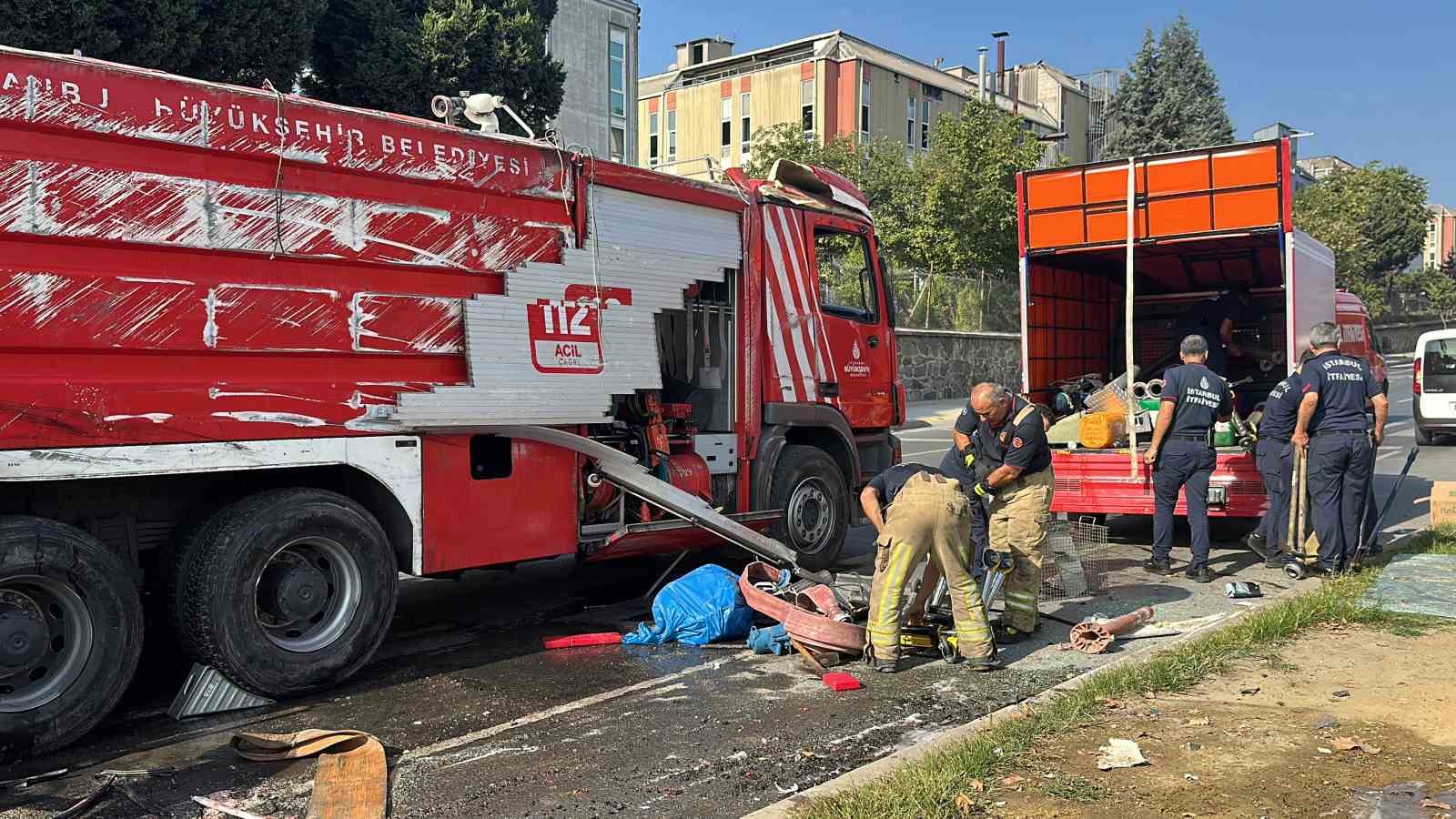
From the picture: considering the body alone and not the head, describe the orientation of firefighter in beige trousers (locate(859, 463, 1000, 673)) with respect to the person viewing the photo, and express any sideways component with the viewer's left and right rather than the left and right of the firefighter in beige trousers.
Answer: facing away from the viewer

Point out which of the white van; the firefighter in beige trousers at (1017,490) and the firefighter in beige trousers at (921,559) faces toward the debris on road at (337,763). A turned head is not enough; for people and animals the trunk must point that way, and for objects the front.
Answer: the firefighter in beige trousers at (1017,490)

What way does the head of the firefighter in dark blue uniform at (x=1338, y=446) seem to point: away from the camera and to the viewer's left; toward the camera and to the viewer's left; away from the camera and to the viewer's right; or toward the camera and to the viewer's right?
away from the camera and to the viewer's left

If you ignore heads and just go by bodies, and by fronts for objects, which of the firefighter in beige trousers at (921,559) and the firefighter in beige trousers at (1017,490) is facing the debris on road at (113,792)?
the firefighter in beige trousers at (1017,490)

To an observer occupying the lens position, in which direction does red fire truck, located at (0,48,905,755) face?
facing away from the viewer and to the right of the viewer

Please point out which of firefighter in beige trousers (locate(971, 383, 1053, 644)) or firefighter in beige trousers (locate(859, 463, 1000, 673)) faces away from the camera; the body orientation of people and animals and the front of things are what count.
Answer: firefighter in beige trousers (locate(859, 463, 1000, 673))

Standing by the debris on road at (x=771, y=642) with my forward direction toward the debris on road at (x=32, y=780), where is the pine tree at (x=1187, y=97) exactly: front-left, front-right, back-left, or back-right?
back-right

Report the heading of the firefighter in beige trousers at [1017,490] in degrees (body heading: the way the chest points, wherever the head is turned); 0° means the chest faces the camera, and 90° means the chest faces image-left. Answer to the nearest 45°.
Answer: approximately 45°
